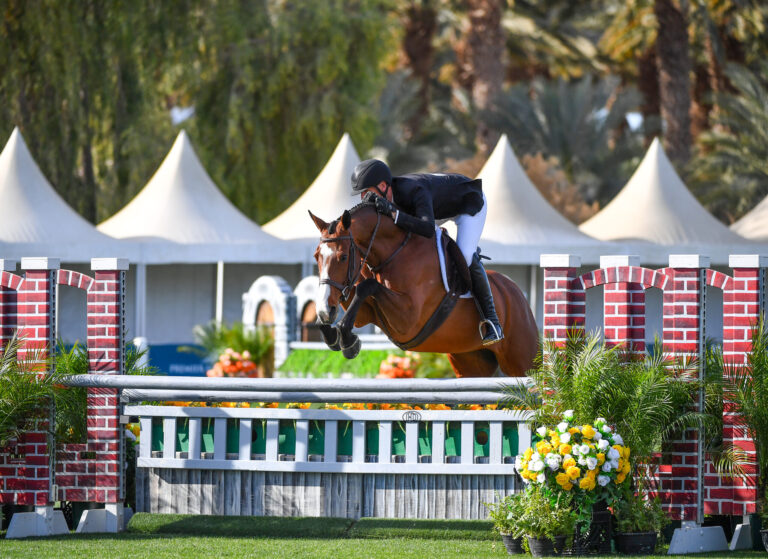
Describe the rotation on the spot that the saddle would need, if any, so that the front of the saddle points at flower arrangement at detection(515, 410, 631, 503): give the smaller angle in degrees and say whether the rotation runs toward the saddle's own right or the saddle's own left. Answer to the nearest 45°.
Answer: approximately 90° to the saddle's own left

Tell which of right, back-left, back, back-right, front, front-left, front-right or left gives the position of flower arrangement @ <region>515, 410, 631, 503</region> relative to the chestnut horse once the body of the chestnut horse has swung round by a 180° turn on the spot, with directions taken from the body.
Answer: right

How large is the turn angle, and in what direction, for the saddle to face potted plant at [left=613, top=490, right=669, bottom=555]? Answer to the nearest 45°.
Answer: approximately 90° to its left

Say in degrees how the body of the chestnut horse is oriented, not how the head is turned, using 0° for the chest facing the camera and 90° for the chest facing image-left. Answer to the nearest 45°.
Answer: approximately 45°

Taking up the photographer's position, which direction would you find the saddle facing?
facing the viewer and to the left of the viewer

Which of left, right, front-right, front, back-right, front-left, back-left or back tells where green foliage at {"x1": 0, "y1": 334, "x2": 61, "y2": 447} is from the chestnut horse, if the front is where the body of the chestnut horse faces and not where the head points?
front-right

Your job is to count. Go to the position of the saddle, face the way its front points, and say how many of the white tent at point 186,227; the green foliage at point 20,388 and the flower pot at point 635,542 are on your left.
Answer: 1

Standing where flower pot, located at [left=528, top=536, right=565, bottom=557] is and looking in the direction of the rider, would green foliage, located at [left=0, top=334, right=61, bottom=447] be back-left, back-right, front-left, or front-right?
front-left

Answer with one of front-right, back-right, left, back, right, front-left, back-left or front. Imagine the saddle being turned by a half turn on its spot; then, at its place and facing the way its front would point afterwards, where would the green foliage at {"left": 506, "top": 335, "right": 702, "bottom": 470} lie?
right

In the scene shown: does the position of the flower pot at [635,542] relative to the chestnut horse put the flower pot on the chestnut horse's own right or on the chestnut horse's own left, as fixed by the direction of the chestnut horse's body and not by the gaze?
on the chestnut horse's own left
